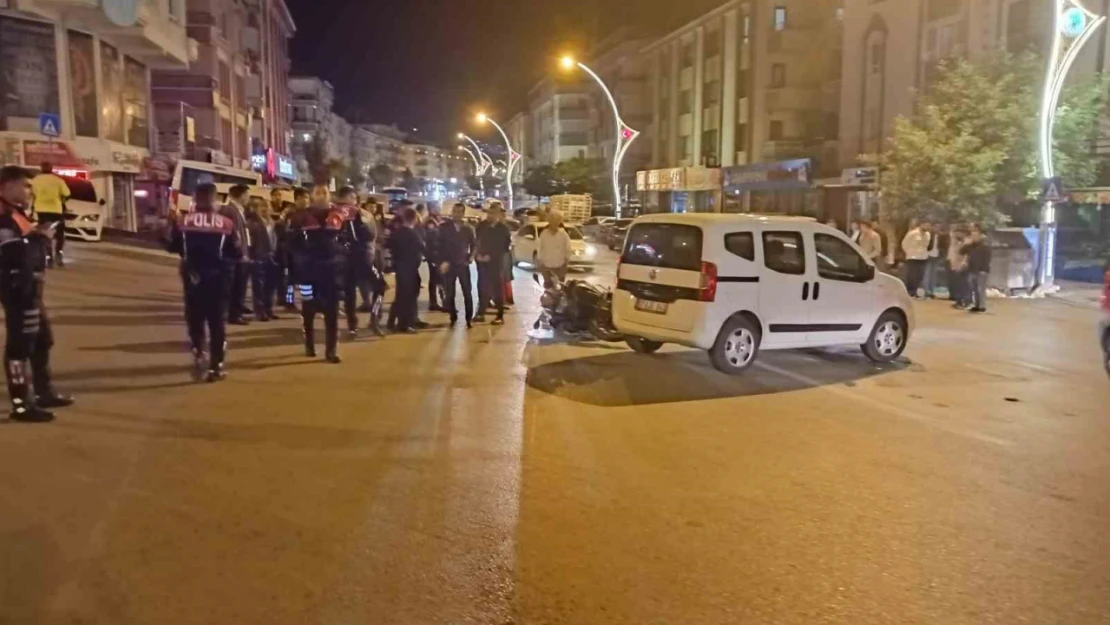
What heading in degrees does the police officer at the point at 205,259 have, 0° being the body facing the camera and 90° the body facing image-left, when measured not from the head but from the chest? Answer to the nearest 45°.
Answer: approximately 180°

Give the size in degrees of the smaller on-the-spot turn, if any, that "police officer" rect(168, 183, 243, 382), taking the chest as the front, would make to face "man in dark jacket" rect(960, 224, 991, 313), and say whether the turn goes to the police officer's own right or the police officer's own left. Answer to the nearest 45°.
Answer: approximately 90° to the police officer's own right

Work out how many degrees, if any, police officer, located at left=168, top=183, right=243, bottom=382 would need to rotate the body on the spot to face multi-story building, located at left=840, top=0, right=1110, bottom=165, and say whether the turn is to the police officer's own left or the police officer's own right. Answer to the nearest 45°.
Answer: approximately 45° to the police officer's own right

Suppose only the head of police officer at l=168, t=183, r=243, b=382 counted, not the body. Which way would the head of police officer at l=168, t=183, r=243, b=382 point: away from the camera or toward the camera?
away from the camera

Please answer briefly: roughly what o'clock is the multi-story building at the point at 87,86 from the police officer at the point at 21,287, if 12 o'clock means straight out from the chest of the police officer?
The multi-story building is roughly at 9 o'clock from the police officer.

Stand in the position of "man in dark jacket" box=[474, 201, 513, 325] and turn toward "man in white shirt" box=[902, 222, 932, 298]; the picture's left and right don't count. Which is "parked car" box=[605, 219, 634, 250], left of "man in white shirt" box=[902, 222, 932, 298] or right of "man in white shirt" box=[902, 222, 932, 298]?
left

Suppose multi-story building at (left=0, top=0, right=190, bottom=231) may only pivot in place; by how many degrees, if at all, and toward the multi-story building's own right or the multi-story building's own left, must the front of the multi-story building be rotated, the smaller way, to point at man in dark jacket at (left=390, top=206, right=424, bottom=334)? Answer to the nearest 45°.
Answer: approximately 45° to the multi-story building's own right

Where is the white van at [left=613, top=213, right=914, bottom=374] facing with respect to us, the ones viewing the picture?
facing away from the viewer and to the right of the viewer

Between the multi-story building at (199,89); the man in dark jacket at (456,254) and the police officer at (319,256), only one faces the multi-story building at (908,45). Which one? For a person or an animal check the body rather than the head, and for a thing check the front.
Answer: the multi-story building at (199,89)

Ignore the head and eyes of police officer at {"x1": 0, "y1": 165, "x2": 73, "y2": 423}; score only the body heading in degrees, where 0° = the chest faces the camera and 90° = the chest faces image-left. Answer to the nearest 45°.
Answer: approximately 270°

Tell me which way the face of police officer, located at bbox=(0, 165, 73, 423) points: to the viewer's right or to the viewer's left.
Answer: to the viewer's right

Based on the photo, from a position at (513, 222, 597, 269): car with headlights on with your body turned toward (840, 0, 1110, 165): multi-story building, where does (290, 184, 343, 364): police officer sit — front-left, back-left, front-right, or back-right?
back-right

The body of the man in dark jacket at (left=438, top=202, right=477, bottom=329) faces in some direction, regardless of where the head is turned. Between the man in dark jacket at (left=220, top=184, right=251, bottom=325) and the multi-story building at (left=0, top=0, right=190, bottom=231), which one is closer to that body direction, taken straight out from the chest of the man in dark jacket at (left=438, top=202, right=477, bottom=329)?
the man in dark jacket
